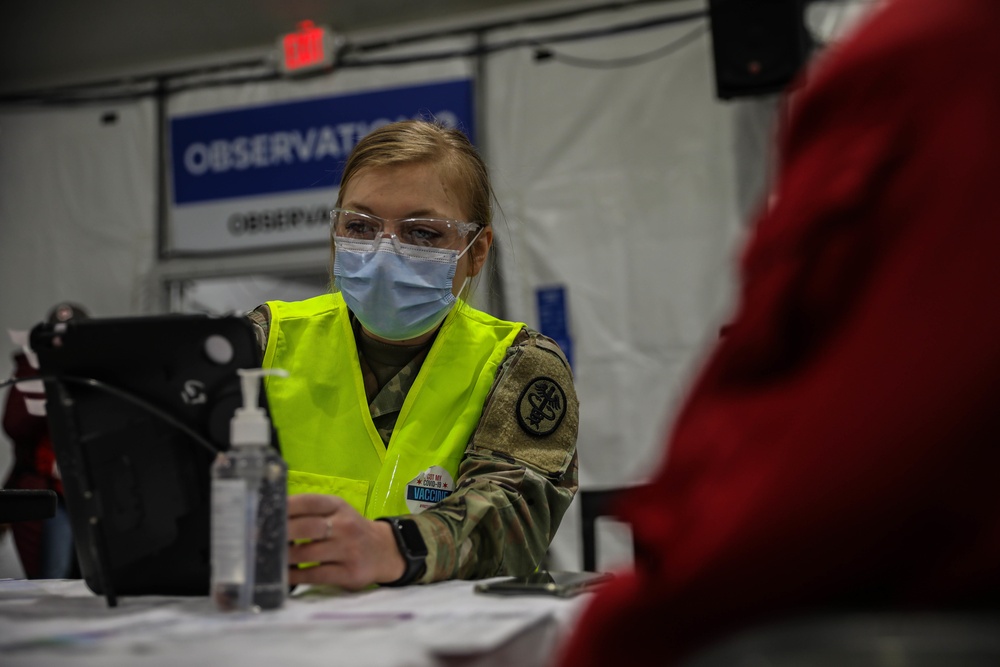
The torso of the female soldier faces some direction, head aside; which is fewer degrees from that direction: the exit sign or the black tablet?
the black tablet

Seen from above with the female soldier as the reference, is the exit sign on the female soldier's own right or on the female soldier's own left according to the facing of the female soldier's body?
on the female soldier's own right

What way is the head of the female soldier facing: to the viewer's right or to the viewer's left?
to the viewer's left

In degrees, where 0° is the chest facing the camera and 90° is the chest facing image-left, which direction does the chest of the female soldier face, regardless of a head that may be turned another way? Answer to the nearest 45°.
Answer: approximately 45°

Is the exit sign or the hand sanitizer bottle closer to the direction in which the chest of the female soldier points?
the hand sanitizer bottle
